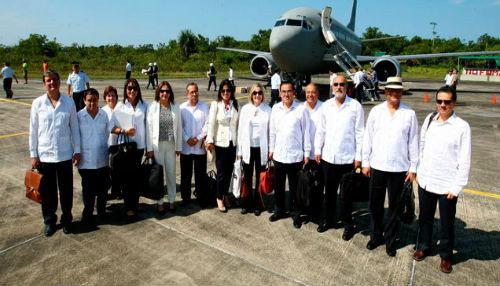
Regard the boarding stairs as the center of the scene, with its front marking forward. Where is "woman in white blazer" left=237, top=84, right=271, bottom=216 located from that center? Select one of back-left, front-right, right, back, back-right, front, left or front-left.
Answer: front-right

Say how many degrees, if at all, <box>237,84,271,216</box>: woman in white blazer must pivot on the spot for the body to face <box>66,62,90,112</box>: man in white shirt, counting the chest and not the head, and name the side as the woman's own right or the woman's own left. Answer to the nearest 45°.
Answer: approximately 135° to the woman's own right

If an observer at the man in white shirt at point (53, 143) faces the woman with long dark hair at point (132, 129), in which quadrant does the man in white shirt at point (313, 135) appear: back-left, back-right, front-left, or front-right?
front-right

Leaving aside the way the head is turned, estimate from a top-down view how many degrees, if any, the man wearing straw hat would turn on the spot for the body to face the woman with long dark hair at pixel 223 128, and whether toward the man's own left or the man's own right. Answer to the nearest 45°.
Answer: approximately 90° to the man's own right

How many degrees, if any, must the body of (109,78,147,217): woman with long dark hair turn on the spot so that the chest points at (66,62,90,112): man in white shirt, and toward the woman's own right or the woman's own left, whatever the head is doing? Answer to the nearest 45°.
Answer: approximately 180°

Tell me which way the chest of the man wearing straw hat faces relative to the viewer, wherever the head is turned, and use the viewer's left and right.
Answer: facing the viewer

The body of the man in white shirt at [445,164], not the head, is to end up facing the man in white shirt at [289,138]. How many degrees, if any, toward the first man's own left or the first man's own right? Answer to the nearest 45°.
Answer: approximately 45° to the first man's own right

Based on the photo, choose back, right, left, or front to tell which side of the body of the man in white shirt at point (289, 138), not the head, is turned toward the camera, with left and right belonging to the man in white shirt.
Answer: front

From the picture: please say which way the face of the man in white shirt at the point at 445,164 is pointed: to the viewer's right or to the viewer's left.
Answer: to the viewer's left

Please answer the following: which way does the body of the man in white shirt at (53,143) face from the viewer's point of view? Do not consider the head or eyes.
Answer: toward the camera
